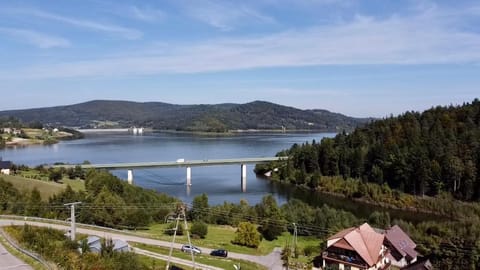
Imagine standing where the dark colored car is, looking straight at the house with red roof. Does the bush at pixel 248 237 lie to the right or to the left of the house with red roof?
left

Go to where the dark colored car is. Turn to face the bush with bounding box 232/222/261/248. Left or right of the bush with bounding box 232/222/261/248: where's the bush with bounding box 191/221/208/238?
left

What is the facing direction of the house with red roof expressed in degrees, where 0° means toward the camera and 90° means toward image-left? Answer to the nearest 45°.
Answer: approximately 45°

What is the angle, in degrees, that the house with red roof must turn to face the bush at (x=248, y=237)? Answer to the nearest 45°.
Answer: approximately 45° to its right

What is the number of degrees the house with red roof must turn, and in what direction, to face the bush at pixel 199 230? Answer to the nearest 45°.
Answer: approximately 45° to its right
